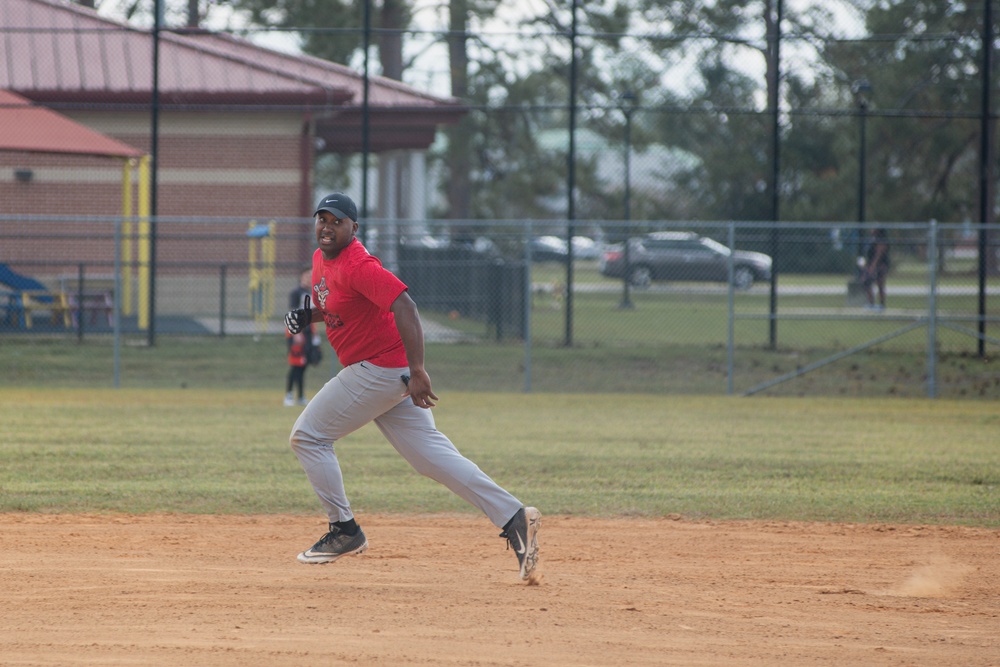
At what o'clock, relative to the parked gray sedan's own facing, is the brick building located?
The brick building is roughly at 5 o'clock from the parked gray sedan.

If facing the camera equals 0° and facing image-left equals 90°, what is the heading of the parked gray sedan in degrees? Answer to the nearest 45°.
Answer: approximately 270°

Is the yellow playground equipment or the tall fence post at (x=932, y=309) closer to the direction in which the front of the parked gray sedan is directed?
the tall fence post

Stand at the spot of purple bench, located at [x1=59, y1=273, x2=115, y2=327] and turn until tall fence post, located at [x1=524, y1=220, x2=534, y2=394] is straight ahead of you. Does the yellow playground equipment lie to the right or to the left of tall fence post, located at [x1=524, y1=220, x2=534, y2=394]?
left

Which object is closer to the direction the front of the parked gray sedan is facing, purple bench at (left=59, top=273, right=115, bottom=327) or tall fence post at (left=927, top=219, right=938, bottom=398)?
the tall fence post

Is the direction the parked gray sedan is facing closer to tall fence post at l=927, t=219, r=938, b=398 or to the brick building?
the tall fence post

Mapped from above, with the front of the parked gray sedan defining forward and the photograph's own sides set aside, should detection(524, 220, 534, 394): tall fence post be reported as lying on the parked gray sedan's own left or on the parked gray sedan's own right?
on the parked gray sedan's own right

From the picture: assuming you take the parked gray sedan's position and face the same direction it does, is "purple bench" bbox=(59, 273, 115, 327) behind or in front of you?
behind
